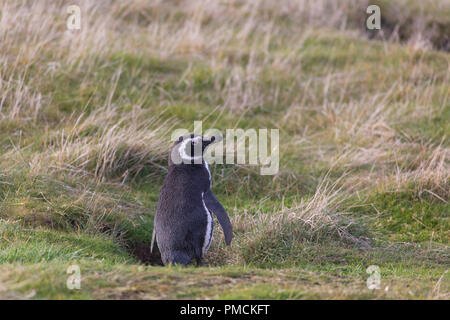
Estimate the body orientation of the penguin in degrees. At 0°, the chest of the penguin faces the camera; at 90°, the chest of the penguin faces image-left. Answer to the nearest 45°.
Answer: approximately 225°
